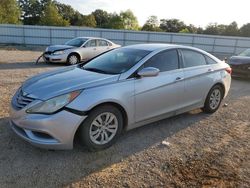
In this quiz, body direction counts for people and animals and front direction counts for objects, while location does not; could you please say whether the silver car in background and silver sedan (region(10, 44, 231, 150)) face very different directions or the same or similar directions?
same or similar directions

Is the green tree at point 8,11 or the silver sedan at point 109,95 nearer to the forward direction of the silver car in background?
the silver sedan

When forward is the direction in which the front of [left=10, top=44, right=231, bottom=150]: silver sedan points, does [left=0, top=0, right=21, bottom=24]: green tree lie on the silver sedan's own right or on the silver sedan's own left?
on the silver sedan's own right

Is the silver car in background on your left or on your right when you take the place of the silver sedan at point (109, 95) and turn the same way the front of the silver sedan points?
on your right

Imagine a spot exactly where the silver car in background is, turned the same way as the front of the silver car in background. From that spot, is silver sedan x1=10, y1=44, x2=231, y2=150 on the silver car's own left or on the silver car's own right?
on the silver car's own left

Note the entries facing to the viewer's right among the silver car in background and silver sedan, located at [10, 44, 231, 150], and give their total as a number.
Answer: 0

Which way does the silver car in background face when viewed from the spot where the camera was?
facing the viewer and to the left of the viewer

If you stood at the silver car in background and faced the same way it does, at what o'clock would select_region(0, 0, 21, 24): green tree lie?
The green tree is roughly at 4 o'clock from the silver car in background.
